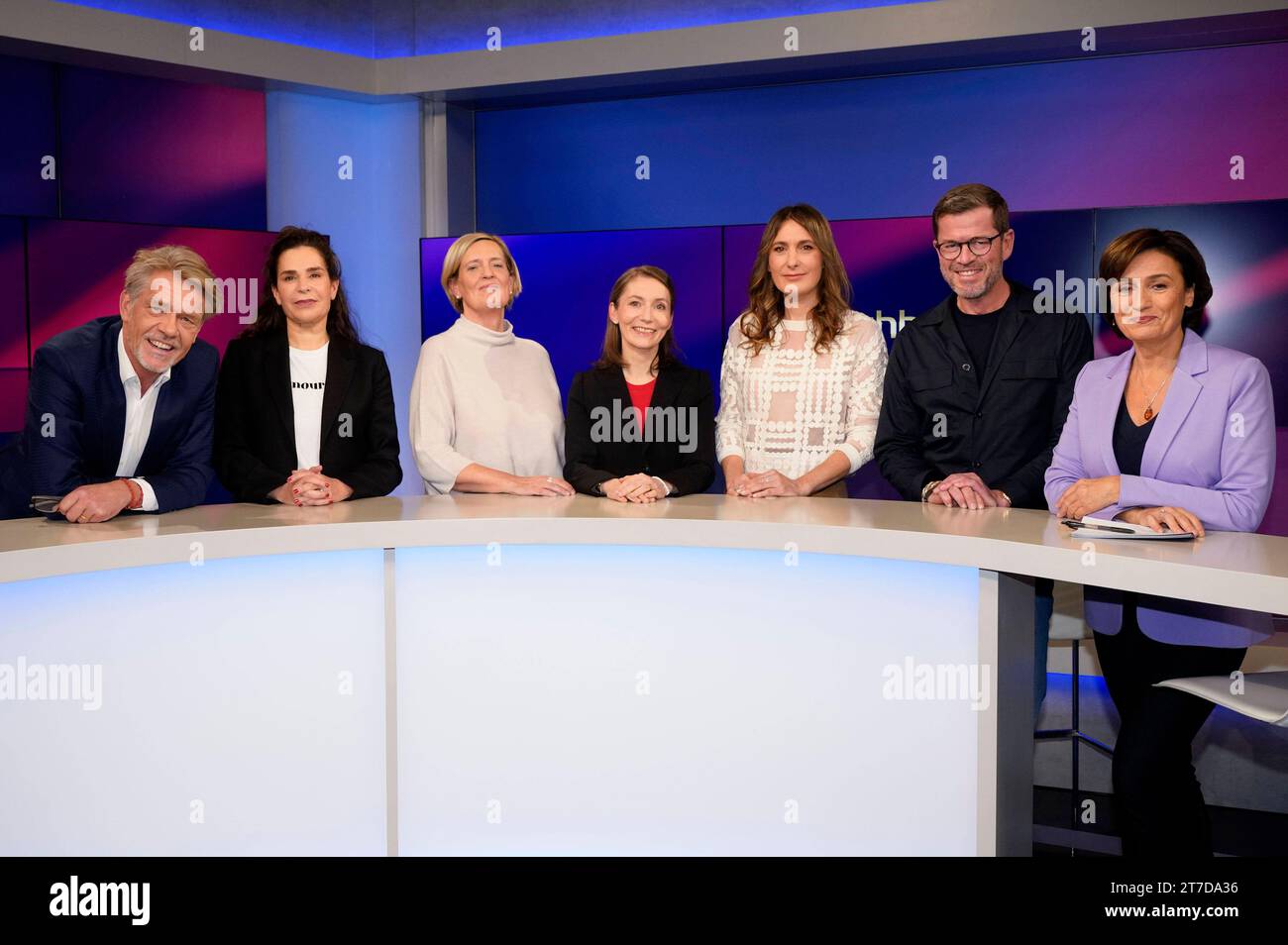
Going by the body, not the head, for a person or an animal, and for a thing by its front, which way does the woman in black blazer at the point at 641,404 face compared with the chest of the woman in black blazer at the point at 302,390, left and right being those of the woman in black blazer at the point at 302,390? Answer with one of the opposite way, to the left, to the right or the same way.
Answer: the same way

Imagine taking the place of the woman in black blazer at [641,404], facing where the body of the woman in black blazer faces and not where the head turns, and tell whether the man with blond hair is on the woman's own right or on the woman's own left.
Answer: on the woman's own right

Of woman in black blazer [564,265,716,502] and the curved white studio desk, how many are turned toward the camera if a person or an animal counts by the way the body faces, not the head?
2

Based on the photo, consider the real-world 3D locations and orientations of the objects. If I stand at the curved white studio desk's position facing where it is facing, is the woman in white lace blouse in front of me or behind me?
behind

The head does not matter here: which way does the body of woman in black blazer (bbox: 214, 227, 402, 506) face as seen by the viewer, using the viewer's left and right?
facing the viewer

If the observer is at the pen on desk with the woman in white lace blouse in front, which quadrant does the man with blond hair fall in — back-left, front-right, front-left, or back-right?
front-left

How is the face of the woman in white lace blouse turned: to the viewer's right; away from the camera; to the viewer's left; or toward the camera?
toward the camera

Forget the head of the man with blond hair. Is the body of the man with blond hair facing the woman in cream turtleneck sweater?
no

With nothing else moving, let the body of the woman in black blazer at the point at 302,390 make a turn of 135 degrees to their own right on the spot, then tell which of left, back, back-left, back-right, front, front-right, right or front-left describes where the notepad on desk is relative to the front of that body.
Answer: back
